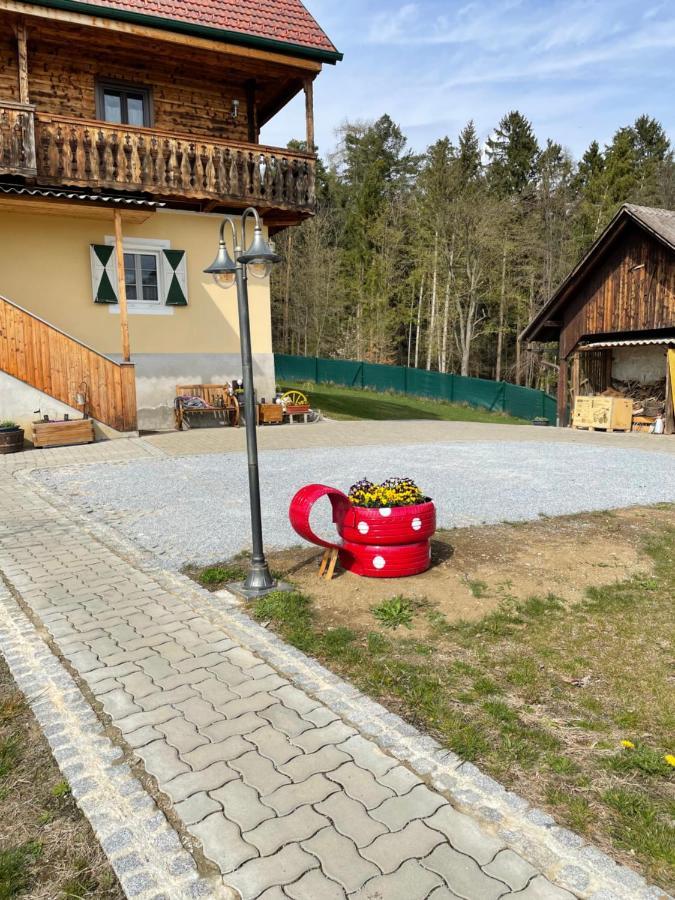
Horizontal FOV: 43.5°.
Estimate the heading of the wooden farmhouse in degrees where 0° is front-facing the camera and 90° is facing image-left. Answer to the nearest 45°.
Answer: approximately 0°

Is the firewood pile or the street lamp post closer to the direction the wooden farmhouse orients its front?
the street lamp post

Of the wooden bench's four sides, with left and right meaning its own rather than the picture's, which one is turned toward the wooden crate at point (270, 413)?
left

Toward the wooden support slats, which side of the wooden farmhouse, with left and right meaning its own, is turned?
front

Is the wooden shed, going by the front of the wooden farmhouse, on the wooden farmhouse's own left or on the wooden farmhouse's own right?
on the wooden farmhouse's own left

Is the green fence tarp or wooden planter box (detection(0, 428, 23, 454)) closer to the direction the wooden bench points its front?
the wooden planter box

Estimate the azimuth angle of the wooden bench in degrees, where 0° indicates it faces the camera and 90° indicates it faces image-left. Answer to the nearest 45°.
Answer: approximately 0°

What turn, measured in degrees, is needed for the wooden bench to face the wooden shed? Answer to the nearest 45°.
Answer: approximately 90° to its left

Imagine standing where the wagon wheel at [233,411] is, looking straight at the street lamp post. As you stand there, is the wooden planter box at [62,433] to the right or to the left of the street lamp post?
right
